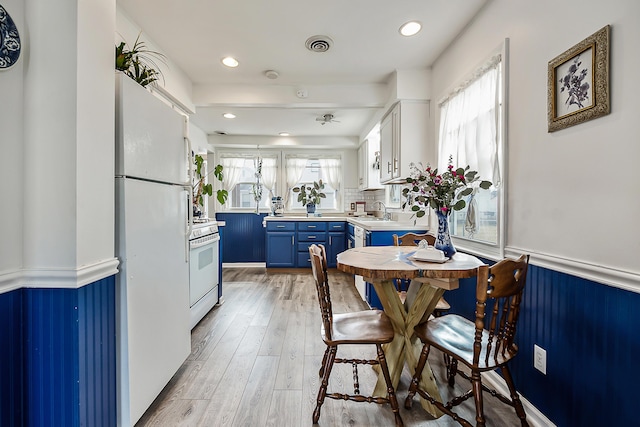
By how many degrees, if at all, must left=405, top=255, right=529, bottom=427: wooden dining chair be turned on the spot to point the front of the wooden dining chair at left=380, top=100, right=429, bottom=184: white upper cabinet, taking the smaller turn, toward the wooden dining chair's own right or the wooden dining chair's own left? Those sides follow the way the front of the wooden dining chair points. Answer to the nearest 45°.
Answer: approximately 45° to the wooden dining chair's own right

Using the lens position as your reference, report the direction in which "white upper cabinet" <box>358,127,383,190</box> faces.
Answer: facing to the left of the viewer

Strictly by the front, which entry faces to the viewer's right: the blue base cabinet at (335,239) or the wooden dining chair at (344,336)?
the wooden dining chair

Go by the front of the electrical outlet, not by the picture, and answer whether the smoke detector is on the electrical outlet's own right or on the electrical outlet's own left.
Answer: on the electrical outlet's own right

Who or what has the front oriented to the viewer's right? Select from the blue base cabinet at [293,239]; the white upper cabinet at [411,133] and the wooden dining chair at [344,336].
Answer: the wooden dining chair

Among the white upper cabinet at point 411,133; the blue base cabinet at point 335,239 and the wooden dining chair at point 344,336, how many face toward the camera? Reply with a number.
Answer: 1

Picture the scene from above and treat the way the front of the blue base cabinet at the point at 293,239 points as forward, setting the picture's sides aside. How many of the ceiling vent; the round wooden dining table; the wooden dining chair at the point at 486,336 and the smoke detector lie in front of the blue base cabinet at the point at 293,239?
4

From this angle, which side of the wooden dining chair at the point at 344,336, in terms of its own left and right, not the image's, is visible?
right

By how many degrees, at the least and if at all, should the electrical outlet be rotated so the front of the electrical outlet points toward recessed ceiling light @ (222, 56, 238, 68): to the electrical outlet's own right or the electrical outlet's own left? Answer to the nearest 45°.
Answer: approximately 45° to the electrical outlet's own right

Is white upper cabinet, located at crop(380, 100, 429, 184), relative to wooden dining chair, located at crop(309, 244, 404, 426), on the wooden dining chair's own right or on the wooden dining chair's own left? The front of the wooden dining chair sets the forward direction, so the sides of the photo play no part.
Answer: on the wooden dining chair's own left
